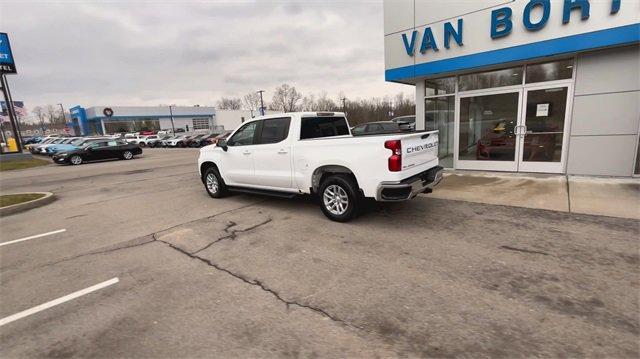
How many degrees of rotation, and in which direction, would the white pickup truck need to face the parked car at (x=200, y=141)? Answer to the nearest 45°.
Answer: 0° — it already faces it

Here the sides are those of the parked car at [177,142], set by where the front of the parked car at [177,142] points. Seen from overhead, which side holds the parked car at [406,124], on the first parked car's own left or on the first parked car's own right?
on the first parked car's own left

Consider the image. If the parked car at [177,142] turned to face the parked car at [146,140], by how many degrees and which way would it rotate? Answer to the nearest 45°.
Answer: approximately 90° to its right

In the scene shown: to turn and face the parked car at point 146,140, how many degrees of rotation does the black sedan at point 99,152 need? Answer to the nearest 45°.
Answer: approximately 135° to its right

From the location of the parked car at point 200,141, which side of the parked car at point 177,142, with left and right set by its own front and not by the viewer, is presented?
left

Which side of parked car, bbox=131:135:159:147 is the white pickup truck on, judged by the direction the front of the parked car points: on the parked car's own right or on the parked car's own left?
on the parked car's own left

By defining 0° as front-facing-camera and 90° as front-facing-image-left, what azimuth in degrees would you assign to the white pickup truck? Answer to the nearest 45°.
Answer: approximately 135°

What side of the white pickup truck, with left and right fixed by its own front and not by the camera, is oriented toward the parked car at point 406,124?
right

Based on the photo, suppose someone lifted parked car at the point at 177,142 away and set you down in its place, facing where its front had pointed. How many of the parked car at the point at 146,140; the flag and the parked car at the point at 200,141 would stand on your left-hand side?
1

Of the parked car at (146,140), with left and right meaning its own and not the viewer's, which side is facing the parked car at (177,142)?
left

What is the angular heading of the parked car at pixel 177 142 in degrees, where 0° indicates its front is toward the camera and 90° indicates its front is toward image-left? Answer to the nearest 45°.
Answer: approximately 45°
